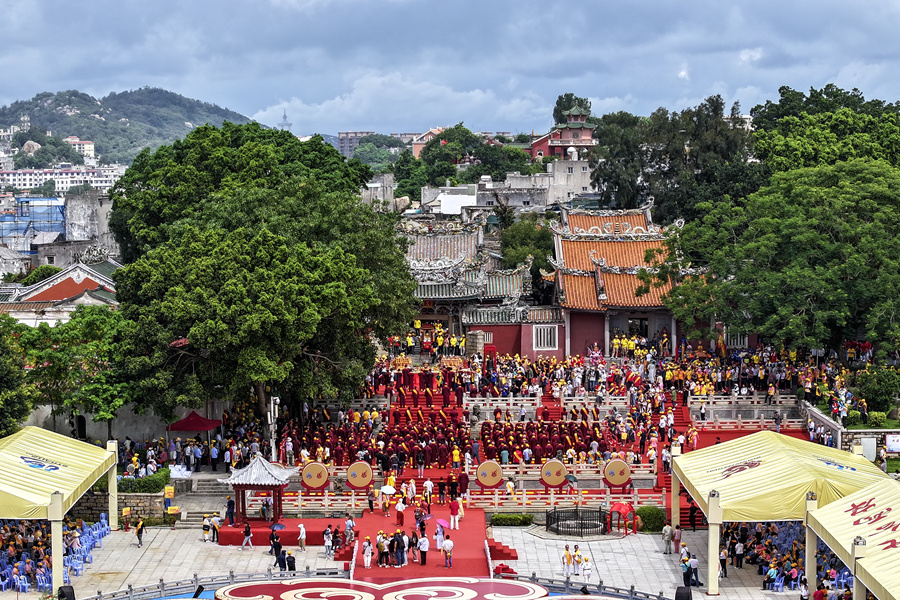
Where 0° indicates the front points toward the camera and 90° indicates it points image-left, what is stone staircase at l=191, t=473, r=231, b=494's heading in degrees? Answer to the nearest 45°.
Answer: approximately 0°

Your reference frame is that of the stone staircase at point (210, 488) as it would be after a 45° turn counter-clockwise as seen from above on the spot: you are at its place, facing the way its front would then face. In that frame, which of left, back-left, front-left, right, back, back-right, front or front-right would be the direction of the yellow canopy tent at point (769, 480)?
front

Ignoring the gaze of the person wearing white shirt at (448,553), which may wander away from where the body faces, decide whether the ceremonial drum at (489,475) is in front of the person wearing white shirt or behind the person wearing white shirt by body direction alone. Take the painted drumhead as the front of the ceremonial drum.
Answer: in front

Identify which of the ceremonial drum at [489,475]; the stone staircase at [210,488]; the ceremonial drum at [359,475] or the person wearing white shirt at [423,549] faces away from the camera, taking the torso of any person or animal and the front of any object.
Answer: the person wearing white shirt

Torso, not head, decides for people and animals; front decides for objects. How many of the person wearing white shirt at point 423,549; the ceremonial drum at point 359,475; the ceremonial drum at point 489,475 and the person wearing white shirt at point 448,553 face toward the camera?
2

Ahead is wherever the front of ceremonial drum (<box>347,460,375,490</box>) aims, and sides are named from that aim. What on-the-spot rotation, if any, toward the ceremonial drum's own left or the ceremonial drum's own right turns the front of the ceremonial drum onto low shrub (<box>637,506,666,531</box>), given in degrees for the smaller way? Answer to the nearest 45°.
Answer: approximately 90° to the ceremonial drum's own left

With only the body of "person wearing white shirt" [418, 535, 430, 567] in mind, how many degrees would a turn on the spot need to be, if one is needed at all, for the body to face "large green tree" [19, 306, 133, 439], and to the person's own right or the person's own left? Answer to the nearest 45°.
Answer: approximately 45° to the person's own left

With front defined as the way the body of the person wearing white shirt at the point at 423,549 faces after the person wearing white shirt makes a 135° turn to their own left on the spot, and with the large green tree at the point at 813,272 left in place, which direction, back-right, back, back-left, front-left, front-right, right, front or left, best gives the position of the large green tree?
back

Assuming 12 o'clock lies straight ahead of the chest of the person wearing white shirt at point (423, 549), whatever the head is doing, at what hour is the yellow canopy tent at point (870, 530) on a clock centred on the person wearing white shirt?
The yellow canopy tent is roughly at 4 o'clock from the person wearing white shirt.

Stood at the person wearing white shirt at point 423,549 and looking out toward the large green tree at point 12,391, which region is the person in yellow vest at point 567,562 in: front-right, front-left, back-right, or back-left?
back-right

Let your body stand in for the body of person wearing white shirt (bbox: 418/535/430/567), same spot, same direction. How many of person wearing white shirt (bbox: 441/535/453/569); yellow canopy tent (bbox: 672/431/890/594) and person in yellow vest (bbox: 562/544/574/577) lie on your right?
3

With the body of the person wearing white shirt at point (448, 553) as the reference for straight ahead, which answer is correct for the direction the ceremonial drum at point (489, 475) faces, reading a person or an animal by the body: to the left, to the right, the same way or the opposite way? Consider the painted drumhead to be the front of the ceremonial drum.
the opposite way

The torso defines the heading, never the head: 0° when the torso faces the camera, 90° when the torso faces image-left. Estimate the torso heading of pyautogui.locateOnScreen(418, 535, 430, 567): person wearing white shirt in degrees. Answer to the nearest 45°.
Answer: approximately 180°

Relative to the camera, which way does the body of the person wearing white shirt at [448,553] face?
away from the camera

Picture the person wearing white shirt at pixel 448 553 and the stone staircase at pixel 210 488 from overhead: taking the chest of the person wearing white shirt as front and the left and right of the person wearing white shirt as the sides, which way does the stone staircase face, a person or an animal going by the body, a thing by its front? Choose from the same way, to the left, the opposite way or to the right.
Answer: the opposite way

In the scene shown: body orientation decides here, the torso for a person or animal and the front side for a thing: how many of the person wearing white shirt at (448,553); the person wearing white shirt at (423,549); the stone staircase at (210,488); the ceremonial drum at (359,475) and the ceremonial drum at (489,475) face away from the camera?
2

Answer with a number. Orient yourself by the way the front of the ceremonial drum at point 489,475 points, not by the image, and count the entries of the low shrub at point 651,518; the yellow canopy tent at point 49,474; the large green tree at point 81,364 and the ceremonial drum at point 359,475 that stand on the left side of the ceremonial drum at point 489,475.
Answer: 1
